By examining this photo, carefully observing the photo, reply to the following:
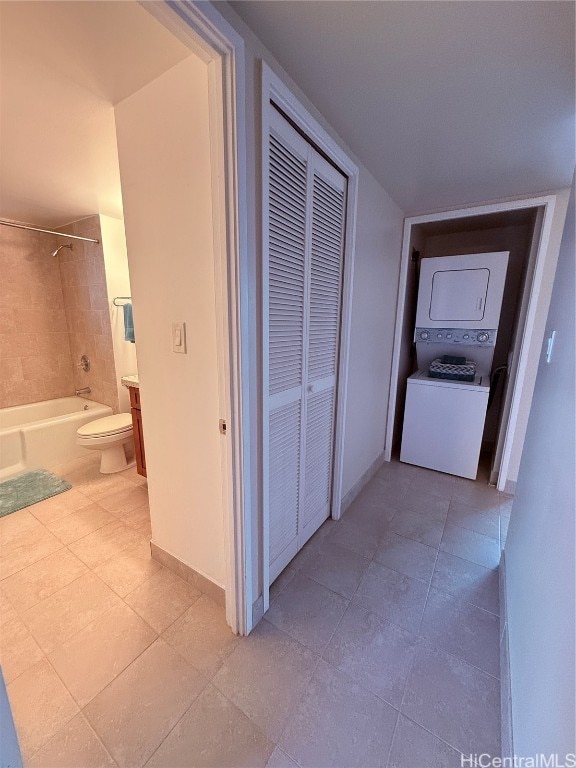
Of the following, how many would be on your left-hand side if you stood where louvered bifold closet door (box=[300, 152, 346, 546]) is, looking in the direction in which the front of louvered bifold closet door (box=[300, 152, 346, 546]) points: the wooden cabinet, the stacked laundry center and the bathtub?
1

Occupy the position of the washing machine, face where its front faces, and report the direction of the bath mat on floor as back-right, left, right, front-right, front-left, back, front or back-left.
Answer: front-right

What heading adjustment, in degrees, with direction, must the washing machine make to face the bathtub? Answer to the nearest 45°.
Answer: approximately 45° to its right

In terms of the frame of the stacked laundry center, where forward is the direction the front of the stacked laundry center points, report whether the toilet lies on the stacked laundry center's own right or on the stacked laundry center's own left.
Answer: on the stacked laundry center's own right

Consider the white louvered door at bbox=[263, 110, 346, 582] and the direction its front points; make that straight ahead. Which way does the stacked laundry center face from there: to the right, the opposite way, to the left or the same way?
to the right

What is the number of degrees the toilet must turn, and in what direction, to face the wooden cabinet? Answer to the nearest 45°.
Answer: approximately 45° to its left

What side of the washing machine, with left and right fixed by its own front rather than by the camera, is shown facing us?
front

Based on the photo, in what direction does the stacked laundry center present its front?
toward the camera

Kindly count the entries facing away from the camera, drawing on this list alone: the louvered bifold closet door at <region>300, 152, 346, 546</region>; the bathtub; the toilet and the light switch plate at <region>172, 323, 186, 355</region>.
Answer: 0

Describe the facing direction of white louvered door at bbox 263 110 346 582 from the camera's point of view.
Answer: facing the viewer and to the right of the viewer

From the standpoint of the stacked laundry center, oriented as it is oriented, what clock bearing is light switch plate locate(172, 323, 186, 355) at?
The light switch plate is roughly at 1 o'clock from the stacked laundry center.

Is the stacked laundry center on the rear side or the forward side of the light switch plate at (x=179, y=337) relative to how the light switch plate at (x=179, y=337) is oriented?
on the rear side

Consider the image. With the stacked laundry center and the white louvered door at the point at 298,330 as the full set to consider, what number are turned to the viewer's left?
0
